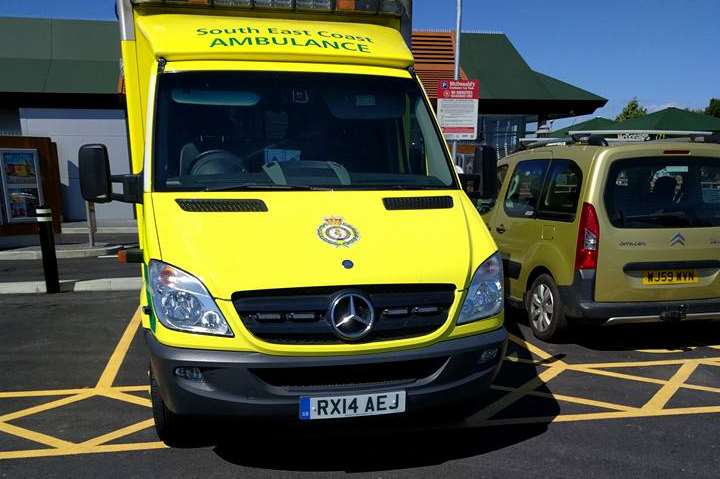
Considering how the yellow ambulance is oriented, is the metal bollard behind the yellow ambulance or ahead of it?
behind

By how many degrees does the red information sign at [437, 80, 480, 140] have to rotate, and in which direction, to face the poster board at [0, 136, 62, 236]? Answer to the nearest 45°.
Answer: approximately 90° to its right

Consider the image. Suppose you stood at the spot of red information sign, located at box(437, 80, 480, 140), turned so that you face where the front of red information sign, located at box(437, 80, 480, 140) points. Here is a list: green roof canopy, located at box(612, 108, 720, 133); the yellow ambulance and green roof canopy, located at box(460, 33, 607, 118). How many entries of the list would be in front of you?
1

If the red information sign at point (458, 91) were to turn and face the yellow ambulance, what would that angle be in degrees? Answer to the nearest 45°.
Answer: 0° — it already faces it

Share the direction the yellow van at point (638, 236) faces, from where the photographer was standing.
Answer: facing away from the viewer and to the left of the viewer

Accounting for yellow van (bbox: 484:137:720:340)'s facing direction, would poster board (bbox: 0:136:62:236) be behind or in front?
in front

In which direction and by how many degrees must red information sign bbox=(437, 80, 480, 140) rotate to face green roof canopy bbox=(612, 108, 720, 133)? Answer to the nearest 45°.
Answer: approximately 135° to its left

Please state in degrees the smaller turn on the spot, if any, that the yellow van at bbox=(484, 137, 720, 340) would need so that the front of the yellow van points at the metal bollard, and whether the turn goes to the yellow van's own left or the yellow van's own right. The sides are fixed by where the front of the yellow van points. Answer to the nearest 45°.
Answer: approximately 45° to the yellow van's own left

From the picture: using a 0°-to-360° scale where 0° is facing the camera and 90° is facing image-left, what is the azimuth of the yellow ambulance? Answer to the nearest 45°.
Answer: approximately 0°

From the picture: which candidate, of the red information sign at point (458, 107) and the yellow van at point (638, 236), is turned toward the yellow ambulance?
the red information sign

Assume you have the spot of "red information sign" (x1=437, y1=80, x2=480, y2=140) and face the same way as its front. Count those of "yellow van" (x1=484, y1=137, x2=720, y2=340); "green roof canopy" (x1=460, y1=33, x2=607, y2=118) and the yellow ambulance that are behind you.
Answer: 1

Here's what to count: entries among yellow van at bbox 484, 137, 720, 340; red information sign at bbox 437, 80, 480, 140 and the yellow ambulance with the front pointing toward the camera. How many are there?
2
